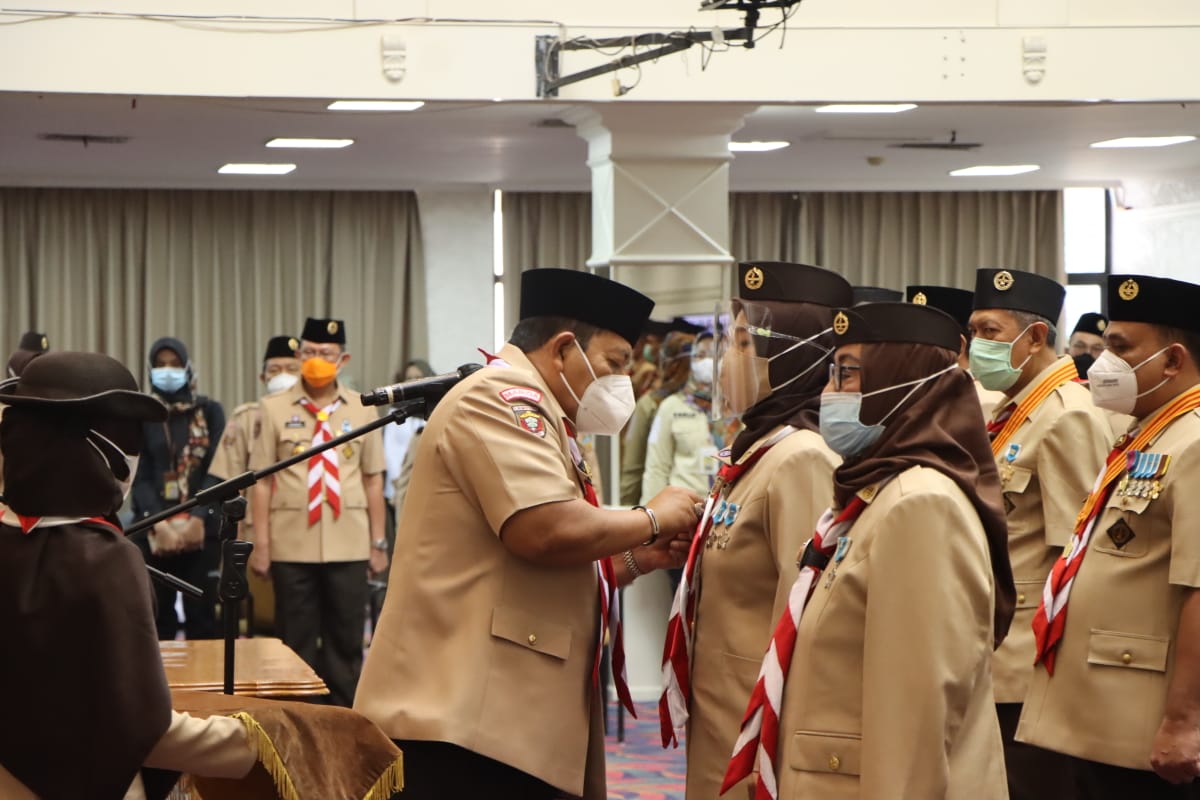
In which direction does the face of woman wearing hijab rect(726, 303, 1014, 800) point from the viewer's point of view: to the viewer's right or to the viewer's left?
to the viewer's left

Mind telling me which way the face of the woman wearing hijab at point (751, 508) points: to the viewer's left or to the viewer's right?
to the viewer's left

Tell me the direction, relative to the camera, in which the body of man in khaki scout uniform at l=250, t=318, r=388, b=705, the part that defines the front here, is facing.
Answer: toward the camera

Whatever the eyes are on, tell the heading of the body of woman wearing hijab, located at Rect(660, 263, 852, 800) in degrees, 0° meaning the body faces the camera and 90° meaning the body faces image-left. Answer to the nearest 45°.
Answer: approximately 90°

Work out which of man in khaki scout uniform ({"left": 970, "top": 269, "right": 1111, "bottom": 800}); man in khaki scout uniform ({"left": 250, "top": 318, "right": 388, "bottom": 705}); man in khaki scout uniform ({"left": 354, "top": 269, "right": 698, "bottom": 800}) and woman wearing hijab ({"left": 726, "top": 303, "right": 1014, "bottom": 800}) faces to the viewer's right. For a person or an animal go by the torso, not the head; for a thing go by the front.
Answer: man in khaki scout uniform ({"left": 354, "top": 269, "right": 698, "bottom": 800})

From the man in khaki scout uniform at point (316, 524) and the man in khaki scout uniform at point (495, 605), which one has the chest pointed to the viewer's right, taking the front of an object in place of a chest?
the man in khaki scout uniform at point (495, 605)

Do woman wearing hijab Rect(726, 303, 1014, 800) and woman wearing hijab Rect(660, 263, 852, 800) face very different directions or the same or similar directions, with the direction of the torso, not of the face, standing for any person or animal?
same or similar directions

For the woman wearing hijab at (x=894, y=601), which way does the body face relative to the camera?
to the viewer's left

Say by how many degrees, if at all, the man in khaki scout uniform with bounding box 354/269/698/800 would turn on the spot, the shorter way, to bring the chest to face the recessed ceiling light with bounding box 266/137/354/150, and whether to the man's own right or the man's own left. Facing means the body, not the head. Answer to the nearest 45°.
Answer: approximately 90° to the man's own left

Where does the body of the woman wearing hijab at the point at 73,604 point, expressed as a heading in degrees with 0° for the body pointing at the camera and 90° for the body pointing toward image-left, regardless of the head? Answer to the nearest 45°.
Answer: approximately 225°

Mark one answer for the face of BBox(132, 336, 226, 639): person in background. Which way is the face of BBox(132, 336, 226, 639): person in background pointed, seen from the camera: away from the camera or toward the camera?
toward the camera

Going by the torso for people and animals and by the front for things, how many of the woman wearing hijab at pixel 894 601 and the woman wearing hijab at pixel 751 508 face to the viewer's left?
2

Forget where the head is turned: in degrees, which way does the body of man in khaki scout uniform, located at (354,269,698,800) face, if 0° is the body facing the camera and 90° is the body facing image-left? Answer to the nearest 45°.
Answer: approximately 270°

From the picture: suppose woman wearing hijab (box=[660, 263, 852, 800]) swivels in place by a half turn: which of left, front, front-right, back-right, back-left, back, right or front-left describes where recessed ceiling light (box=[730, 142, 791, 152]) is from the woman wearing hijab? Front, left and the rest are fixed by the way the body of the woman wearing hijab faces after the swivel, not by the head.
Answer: left
